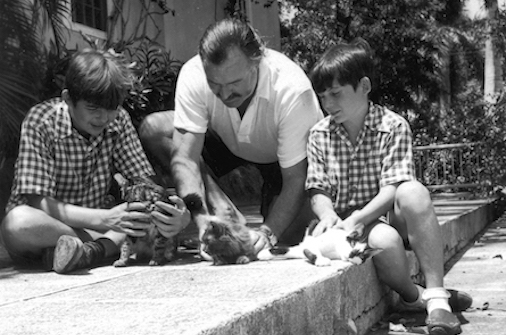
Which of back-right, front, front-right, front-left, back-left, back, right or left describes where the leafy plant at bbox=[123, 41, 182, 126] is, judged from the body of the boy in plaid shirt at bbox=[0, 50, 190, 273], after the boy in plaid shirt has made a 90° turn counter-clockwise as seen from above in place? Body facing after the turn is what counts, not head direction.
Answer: front-left

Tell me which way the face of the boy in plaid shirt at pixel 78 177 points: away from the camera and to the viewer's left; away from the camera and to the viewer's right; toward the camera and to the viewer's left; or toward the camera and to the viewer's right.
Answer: toward the camera and to the viewer's right

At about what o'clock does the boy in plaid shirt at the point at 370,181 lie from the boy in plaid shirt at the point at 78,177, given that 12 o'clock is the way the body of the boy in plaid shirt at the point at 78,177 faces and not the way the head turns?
the boy in plaid shirt at the point at 370,181 is roughly at 11 o'clock from the boy in plaid shirt at the point at 78,177.

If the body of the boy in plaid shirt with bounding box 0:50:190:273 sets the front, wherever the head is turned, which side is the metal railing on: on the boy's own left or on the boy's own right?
on the boy's own left

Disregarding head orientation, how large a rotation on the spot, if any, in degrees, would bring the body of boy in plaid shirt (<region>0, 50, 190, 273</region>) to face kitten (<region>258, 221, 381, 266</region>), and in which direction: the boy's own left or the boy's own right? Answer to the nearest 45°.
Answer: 0° — they already face it

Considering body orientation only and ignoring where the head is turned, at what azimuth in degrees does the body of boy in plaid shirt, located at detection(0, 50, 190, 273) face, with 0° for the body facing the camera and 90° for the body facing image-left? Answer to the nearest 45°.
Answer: approximately 315°
